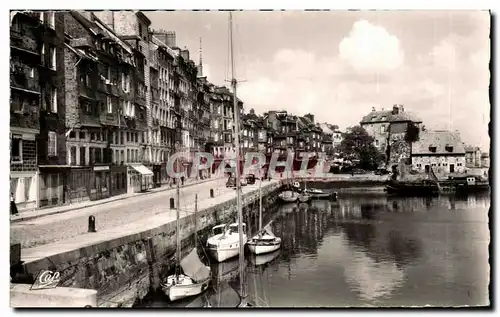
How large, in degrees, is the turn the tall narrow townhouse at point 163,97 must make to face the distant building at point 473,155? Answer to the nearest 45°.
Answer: approximately 45° to its left

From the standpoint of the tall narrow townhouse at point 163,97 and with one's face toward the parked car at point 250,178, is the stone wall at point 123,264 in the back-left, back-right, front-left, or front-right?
back-right

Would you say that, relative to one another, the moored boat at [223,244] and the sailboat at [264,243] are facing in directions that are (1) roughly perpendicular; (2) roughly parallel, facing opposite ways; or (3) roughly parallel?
roughly parallel

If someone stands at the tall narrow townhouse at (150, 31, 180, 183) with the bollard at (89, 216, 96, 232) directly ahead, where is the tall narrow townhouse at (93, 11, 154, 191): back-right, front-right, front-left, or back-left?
front-right

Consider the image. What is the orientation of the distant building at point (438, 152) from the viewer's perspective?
toward the camera

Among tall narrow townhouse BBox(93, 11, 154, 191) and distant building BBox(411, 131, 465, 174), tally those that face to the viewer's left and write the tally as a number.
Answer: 0

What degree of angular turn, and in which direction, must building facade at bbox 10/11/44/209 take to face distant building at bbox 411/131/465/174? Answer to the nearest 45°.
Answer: approximately 45° to its left
